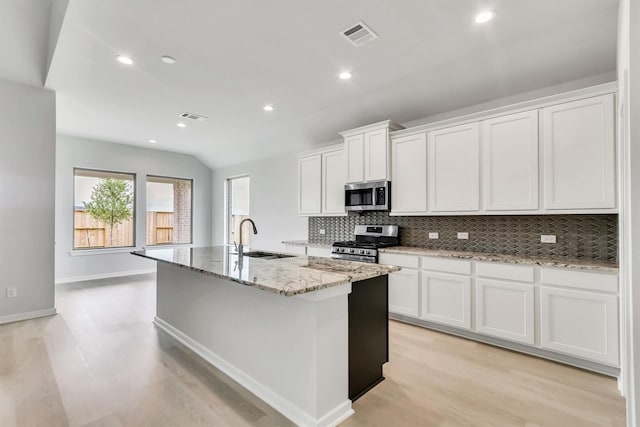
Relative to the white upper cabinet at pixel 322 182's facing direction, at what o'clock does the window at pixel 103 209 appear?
The window is roughly at 2 o'clock from the white upper cabinet.

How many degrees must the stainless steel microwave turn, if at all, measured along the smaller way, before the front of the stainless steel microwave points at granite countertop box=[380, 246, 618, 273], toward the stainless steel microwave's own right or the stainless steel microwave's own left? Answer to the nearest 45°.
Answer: approximately 90° to the stainless steel microwave's own left

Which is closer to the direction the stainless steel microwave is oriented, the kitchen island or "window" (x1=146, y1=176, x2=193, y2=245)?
the kitchen island

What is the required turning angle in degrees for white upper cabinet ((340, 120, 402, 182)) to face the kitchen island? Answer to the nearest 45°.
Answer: approximately 45° to its left

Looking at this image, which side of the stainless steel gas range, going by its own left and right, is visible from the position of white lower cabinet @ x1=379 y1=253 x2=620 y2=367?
left

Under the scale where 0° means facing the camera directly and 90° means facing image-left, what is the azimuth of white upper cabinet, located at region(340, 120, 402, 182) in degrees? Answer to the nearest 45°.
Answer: approximately 45°
